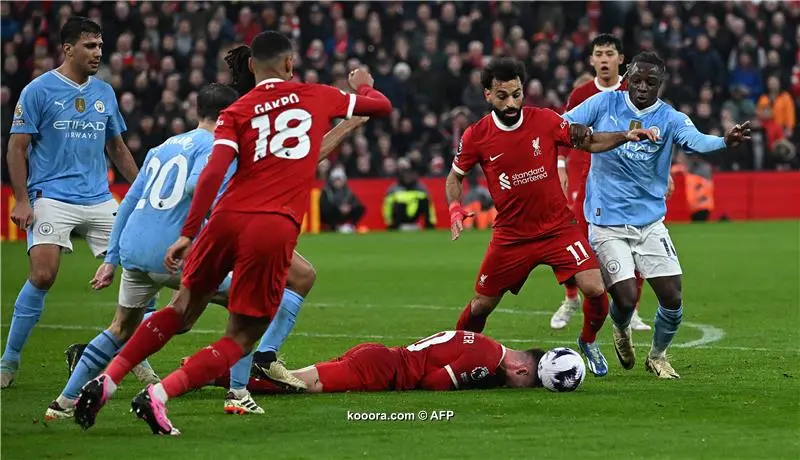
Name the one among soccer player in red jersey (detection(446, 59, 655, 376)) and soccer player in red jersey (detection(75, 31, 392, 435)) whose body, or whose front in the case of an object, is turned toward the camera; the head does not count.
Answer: soccer player in red jersey (detection(446, 59, 655, 376))

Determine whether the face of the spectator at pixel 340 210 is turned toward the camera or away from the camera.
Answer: toward the camera

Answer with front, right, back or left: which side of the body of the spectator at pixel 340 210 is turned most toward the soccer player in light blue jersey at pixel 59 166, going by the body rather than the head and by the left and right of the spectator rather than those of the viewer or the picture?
front

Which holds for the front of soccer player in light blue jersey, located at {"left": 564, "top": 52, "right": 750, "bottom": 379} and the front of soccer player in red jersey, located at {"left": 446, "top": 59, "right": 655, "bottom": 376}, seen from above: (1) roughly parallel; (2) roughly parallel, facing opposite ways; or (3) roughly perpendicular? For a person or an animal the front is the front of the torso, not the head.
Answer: roughly parallel

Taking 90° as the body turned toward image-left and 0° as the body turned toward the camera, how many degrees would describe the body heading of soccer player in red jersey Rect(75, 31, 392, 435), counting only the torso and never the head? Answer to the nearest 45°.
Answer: approximately 225°

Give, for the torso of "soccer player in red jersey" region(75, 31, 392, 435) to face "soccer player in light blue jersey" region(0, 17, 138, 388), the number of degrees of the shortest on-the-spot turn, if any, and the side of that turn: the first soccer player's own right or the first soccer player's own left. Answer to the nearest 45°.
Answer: approximately 90° to the first soccer player's own left

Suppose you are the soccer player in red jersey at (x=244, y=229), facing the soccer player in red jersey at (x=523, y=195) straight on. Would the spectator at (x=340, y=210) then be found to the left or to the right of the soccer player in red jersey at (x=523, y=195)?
left

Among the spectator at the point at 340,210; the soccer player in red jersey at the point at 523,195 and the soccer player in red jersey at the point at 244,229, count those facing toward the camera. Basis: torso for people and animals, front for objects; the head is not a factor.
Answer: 2

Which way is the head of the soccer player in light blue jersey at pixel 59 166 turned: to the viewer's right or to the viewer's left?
to the viewer's right

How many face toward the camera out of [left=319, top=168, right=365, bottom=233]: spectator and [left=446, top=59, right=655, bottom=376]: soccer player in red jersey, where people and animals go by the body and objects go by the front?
2

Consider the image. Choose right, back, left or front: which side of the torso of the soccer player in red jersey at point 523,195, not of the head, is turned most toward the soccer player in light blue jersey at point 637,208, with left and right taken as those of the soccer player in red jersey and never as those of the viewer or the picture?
left

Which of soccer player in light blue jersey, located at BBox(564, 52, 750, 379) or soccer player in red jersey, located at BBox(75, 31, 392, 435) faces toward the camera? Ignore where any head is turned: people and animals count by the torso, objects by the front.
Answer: the soccer player in light blue jersey

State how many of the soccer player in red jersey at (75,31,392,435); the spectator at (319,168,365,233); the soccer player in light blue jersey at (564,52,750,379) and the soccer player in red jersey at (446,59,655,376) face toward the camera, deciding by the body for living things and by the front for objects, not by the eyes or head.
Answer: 3

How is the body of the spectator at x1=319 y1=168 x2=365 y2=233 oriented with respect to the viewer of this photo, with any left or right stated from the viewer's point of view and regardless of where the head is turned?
facing the viewer

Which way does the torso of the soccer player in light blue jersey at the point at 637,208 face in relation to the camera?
toward the camera

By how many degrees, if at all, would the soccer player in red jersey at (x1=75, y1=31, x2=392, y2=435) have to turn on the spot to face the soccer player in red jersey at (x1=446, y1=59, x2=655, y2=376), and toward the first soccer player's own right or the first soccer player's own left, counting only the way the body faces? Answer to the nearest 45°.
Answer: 0° — they already face them

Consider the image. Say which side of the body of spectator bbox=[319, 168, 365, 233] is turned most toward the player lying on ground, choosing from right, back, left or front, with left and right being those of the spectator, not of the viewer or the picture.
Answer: front
